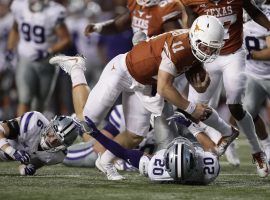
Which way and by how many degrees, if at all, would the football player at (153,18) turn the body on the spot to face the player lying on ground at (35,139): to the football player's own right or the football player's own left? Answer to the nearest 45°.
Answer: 0° — they already face them

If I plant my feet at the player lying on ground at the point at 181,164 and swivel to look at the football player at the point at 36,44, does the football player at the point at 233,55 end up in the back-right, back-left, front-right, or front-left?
front-right

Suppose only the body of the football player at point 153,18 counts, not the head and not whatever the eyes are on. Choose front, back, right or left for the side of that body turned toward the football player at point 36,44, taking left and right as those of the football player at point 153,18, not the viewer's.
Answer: right
